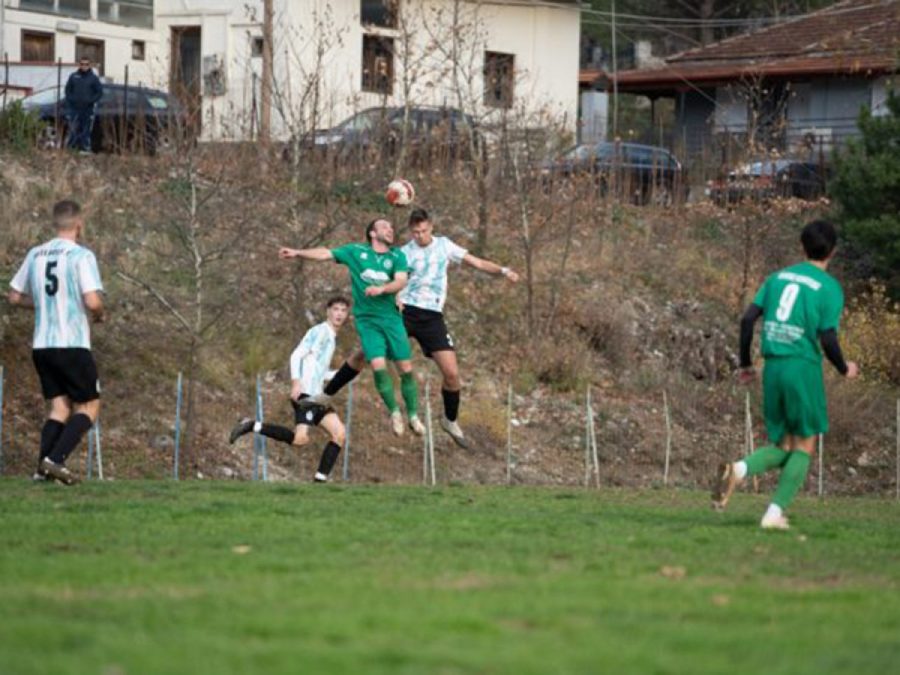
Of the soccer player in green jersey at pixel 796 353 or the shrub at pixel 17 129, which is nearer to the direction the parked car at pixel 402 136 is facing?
the shrub

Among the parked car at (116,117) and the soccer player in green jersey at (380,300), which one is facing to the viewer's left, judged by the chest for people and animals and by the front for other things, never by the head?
the parked car

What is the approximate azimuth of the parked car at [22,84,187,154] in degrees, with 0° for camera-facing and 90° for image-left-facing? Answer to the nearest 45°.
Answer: approximately 90°

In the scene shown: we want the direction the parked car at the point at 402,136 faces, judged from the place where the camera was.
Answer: facing to the left of the viewer

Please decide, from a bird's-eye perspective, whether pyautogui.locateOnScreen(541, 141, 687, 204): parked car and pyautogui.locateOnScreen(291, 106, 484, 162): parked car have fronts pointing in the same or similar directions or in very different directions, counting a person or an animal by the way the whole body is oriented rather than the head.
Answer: same or similar directions

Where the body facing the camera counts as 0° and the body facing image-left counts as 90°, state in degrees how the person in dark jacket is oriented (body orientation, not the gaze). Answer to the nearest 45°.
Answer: approximately 0°

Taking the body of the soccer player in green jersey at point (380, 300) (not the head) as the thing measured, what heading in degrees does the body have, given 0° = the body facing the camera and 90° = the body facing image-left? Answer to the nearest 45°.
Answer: approximately 0°

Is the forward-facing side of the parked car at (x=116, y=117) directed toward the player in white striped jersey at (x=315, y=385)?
no

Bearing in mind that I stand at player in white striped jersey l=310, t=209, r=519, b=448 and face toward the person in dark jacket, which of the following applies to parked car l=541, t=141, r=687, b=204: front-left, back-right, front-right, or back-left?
front-right

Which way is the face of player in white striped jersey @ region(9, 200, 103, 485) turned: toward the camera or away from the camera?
away from the camera

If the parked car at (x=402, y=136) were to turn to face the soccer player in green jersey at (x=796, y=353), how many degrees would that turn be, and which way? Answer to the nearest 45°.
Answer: approximately 90° to its left

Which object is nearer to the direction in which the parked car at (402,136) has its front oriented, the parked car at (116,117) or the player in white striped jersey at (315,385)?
the parked car

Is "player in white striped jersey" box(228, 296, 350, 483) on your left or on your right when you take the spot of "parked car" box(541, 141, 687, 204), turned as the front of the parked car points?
on your left

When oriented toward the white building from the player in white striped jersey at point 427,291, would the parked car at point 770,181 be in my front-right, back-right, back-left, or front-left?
front-right
